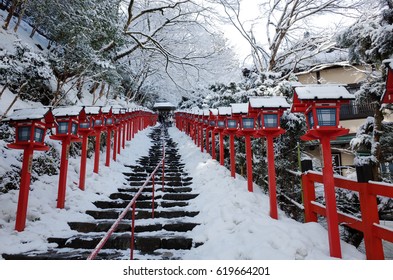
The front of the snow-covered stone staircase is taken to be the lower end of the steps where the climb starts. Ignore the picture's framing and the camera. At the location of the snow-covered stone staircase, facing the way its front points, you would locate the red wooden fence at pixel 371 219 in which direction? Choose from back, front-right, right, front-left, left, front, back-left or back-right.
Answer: front-left

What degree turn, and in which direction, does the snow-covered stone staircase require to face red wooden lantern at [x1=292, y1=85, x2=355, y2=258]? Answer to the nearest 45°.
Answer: approximately 45° to its left

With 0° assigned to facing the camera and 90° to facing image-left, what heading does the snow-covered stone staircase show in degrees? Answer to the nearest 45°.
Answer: approximately 0°

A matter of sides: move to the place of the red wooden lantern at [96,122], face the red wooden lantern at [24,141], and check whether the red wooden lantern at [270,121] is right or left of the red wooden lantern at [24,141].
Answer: left

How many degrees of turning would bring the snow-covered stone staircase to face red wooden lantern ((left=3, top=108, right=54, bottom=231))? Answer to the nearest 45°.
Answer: approximately 90° to its right

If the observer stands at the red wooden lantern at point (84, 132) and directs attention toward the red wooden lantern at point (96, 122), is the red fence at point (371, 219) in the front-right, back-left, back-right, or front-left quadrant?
back-right

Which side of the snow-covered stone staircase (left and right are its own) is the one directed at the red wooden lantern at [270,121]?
left

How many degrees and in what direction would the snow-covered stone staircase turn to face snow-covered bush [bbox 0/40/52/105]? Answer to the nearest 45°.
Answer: approximately 135° to its right

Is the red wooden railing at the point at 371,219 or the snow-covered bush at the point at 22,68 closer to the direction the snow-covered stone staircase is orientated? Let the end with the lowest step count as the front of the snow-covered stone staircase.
the red wooden railing
